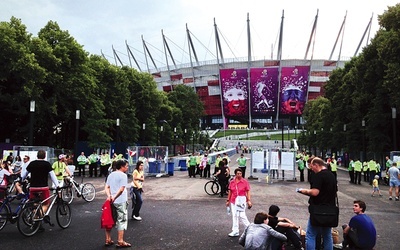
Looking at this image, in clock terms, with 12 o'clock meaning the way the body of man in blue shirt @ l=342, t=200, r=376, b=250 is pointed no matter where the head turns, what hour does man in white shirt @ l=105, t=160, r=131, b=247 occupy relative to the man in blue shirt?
The man in white shirt is roughly at 10 o'clock from the man in blue shirt.

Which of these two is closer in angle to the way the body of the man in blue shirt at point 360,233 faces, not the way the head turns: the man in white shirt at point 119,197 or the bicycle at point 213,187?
the bicycle

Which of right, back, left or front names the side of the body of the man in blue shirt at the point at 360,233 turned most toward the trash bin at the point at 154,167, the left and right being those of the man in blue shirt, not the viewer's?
front

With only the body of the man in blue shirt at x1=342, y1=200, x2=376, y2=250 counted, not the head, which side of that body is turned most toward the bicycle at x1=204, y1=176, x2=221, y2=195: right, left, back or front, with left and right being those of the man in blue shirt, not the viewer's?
front

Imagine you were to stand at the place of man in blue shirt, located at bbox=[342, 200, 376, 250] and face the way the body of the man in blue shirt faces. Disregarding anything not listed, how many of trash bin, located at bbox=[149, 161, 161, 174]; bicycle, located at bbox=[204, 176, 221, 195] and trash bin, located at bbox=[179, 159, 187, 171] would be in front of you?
3

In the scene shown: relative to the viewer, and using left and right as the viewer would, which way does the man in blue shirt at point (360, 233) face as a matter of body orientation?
facing away from the viewer and to the left of the viewer

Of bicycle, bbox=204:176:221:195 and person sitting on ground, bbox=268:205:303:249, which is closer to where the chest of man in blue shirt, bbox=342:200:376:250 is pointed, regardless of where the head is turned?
the bicycle

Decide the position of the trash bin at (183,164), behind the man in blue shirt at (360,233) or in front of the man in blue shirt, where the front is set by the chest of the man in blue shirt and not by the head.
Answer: in front

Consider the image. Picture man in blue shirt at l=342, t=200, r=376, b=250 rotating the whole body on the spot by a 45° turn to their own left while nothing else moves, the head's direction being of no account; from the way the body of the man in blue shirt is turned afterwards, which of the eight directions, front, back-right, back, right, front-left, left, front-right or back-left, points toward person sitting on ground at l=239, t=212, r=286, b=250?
front-left
